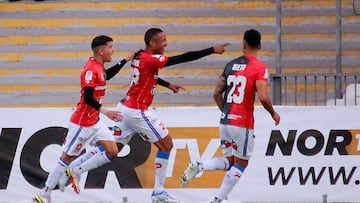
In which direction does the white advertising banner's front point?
toward the camera

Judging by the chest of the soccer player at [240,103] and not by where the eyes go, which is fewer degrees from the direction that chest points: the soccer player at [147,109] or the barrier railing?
the barrier railing

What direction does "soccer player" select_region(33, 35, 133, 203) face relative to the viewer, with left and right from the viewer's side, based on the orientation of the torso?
facing to the right of the viewer

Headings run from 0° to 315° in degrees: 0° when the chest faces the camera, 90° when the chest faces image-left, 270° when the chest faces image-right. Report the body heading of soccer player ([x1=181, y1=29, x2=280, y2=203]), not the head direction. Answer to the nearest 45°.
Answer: approximately 225°

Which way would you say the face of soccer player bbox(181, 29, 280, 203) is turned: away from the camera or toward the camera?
away from the camera

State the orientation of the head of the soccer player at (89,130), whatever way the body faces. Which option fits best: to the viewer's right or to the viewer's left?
to the viewer's right

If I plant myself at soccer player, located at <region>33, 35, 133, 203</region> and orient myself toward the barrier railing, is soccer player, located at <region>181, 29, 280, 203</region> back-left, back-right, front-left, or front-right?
front-right
